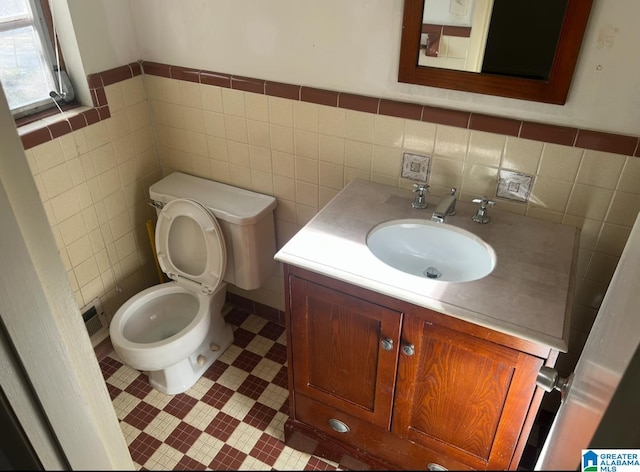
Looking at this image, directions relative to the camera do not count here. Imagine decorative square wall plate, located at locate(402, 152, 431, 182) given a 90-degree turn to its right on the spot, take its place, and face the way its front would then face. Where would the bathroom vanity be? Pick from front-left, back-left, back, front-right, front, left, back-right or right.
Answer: left

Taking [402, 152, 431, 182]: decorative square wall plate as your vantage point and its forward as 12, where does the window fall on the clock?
The window is roughly at 3 o'clock from the decorative square wall plate.

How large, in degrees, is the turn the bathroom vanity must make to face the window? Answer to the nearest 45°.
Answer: approximately 90° to its right

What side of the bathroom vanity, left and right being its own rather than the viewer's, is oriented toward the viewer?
front

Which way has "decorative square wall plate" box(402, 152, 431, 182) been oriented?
toward the camera

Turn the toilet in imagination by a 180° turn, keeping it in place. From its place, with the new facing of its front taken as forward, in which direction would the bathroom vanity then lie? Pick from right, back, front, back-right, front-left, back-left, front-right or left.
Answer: right

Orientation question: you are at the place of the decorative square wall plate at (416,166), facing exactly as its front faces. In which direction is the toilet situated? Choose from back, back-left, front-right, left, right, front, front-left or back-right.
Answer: right
